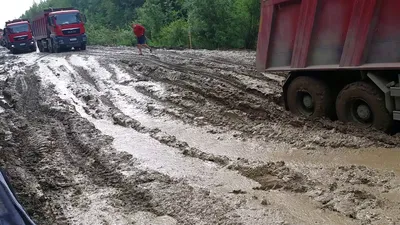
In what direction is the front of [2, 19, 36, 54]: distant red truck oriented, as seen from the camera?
facing the viewer and to the right of the viewer

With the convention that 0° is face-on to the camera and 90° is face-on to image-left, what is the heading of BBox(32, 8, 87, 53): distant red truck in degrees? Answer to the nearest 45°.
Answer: approximately 315°

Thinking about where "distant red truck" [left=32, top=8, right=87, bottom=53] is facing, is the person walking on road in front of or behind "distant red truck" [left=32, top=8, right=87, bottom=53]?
in front

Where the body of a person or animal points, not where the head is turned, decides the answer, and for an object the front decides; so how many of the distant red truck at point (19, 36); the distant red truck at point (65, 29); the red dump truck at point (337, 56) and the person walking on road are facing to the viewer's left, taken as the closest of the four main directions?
1

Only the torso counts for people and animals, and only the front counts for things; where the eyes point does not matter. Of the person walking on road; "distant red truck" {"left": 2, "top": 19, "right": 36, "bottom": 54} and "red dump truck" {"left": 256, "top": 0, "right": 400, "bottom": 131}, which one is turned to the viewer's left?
the person walking on road

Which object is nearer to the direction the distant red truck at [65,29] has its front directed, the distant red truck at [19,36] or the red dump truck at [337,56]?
the red dump truck

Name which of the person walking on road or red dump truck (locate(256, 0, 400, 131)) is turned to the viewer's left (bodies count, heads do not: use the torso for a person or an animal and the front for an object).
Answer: the person walking on road

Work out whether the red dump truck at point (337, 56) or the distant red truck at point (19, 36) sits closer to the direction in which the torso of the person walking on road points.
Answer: the distant red truck

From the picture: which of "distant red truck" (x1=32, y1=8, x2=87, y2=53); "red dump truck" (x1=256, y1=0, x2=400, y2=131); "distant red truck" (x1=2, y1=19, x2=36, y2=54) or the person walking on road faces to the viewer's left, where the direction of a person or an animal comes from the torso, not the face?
the person walking on road

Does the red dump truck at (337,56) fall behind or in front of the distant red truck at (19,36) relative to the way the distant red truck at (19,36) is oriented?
in front
